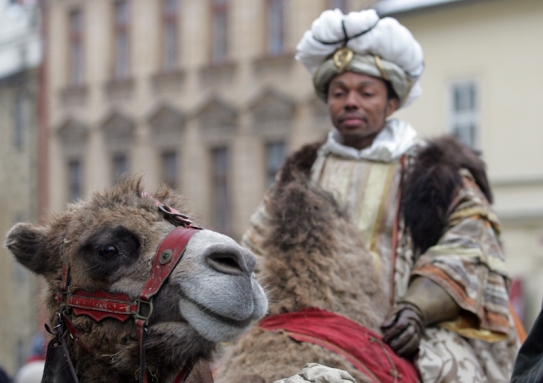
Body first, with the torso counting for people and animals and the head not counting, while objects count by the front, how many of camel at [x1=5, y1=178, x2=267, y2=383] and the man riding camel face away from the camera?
0

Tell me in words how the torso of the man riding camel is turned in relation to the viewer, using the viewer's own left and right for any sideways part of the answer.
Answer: facing the viewer and to the left of the viewer
